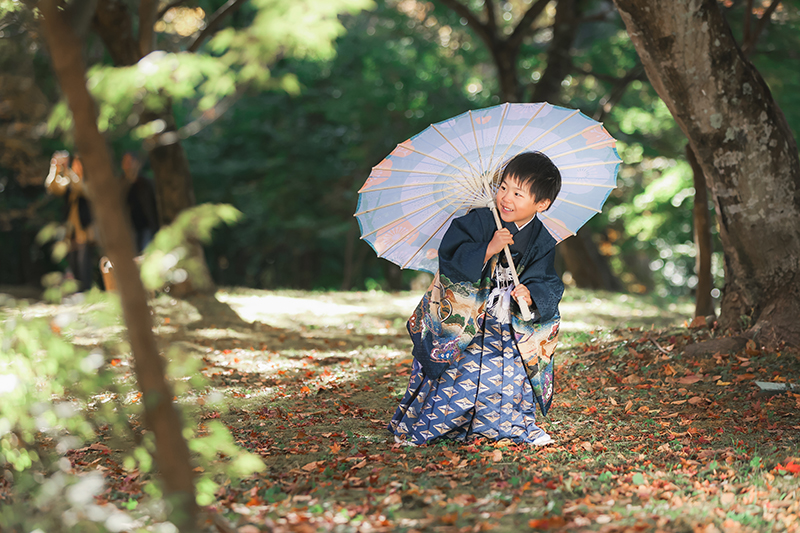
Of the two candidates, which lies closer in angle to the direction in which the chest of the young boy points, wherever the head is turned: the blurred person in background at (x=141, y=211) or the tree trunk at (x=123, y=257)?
the tree trunk

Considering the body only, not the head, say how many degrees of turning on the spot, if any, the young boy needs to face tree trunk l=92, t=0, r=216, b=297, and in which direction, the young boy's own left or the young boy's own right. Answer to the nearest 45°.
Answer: approximately 135° to the young boy's own right

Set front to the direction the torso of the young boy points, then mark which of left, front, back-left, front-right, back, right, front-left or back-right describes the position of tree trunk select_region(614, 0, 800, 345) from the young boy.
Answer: back-left

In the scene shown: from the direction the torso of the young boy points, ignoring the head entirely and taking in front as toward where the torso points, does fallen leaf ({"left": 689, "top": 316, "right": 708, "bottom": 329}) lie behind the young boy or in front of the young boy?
behind

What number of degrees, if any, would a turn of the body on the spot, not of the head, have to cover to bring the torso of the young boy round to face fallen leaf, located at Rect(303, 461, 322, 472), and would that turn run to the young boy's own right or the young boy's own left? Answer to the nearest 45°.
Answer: approximately 45° to the young boy's own right

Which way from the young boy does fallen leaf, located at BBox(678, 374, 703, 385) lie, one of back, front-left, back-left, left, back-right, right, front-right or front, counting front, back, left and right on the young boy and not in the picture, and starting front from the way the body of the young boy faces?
back-left

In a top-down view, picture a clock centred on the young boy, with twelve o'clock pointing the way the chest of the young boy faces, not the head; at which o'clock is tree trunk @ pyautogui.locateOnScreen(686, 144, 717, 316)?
The tree trunk is roughly at 7 o'clock from the young boy.

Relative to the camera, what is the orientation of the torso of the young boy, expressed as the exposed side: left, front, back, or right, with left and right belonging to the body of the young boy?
front
